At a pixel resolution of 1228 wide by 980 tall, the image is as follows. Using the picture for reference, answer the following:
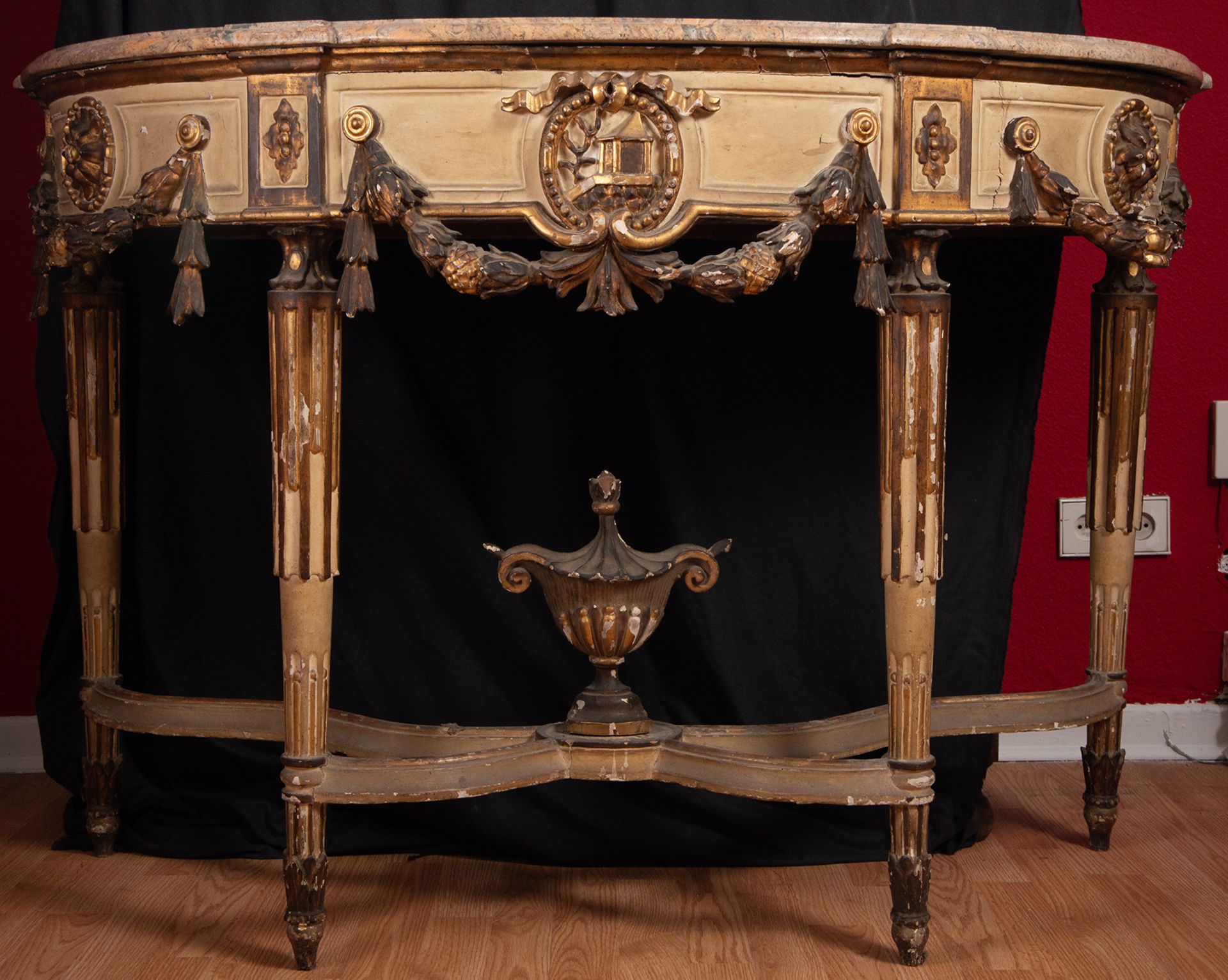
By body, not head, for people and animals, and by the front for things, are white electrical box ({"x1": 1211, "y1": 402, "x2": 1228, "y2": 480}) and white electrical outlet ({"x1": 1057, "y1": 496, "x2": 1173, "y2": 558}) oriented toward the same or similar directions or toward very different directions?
same or similar directions

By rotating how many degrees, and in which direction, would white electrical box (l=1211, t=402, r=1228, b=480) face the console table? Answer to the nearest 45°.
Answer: approximately 45° to its right

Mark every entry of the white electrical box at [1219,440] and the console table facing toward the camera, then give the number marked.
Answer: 2

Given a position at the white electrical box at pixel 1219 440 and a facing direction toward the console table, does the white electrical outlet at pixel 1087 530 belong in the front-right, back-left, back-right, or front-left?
front-right

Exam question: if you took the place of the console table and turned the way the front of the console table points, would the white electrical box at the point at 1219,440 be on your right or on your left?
on your left

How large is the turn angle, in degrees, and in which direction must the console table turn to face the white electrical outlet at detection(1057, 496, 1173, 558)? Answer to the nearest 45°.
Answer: approximately 135° to its left

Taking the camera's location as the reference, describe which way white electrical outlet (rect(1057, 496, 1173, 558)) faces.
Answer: facing the viewer

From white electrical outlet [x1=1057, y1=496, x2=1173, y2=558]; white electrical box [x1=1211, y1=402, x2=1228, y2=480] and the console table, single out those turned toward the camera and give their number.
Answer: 3

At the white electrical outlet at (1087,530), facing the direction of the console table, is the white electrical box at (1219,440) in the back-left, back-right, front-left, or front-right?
back-left
